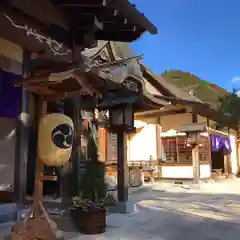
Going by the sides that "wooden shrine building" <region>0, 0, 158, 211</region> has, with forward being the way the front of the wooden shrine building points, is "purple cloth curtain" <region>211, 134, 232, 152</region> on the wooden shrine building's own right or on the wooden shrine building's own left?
on the wooden shrine building's own left

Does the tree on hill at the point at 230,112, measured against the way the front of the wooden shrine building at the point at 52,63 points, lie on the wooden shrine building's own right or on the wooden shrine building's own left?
on the wooden shrine building's own left

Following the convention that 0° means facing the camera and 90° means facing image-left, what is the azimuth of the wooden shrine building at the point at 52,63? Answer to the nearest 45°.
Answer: approximately 315°
